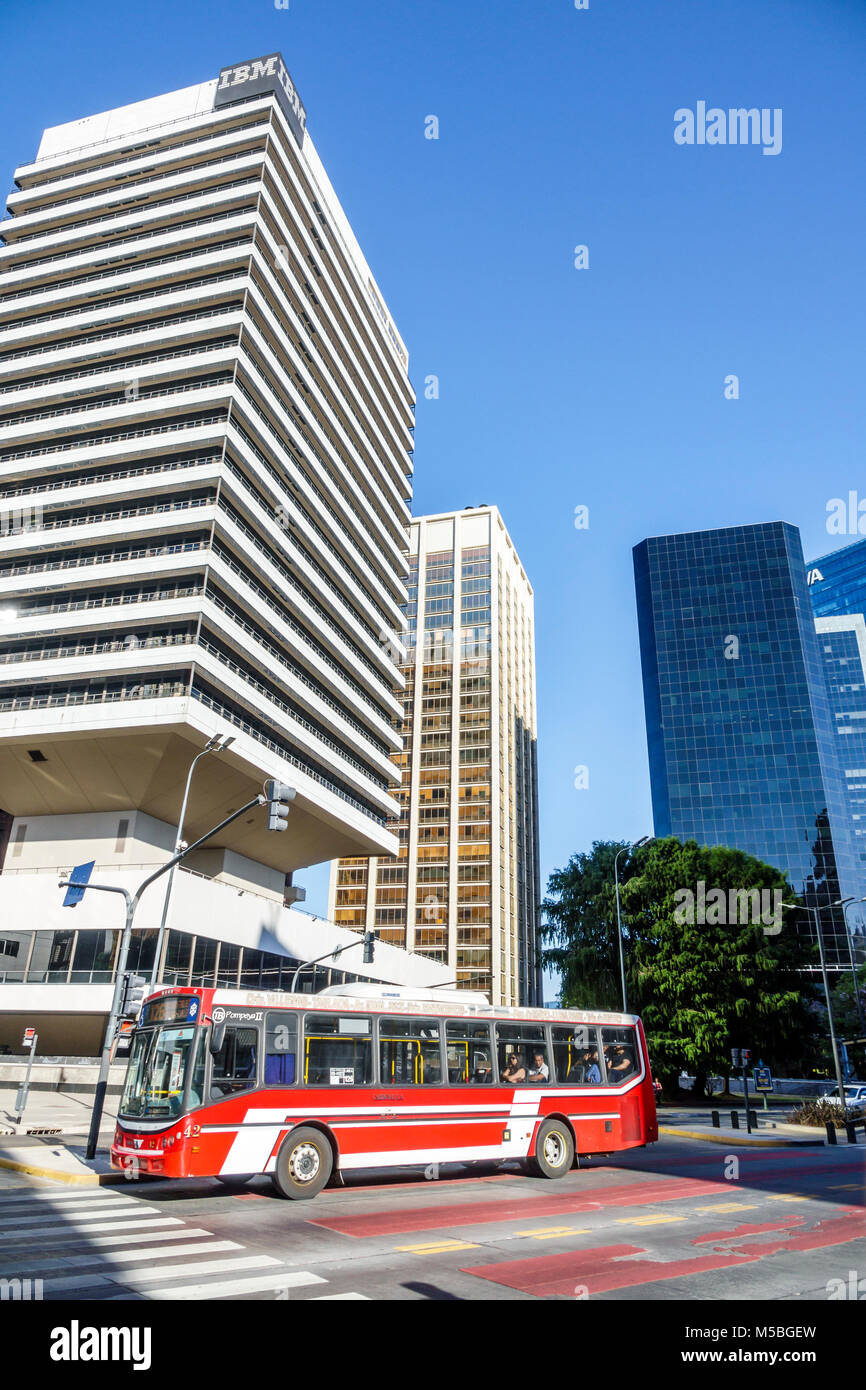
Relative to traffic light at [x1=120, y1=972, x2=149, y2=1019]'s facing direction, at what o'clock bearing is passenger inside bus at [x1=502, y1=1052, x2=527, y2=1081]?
The passenger inside bus is roughly at 1 o'clock from the traffic light.

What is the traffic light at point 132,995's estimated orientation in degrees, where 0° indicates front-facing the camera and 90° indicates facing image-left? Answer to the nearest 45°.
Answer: approximately 270°

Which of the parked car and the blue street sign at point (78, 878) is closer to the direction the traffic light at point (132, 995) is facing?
the parked car

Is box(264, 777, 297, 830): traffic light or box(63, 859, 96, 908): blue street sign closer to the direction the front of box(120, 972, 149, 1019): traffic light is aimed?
the traffic light

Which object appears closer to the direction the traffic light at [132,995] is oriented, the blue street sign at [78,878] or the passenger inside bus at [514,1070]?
the passenger inside bus

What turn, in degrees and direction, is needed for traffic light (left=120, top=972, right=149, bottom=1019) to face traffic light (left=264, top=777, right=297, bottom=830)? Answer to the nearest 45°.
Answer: approximately 45° to its right

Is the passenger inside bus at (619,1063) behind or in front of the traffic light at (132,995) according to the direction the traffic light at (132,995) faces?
in front
